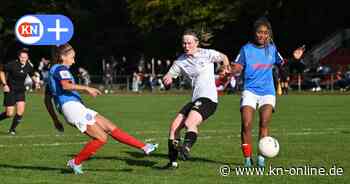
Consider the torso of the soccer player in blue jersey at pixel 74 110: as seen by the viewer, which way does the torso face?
to the viewer's right

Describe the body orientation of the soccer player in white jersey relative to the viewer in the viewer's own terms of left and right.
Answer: facing the viewer and to the left of the viewer

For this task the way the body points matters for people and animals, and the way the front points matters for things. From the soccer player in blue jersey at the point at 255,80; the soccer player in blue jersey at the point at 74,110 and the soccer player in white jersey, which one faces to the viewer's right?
the soccer player in blue jersey at the point at 74,110

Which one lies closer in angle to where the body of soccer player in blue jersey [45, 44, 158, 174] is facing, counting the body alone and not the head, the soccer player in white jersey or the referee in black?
the soccer player in white jersey

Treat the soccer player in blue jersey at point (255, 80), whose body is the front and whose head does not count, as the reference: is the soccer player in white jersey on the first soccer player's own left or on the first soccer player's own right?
on the first soccer player's own right

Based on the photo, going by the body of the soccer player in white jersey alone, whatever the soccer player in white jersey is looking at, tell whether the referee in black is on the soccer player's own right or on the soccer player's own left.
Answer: on the soccer player's own right

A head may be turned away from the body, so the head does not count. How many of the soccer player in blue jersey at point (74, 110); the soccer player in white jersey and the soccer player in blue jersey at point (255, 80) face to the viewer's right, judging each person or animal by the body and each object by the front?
1

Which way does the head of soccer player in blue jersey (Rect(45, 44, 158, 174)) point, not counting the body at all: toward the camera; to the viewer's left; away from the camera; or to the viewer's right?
to the viewer's right

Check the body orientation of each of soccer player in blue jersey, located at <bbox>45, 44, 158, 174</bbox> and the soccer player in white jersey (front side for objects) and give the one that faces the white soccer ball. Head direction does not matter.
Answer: the soccer player in blue jersey

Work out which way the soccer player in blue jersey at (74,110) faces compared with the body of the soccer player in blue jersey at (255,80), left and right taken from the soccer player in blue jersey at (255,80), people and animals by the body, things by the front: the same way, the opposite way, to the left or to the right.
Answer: to the left

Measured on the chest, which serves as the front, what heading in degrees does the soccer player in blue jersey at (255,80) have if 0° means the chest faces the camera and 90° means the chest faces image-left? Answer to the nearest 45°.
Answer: approximately 0°
